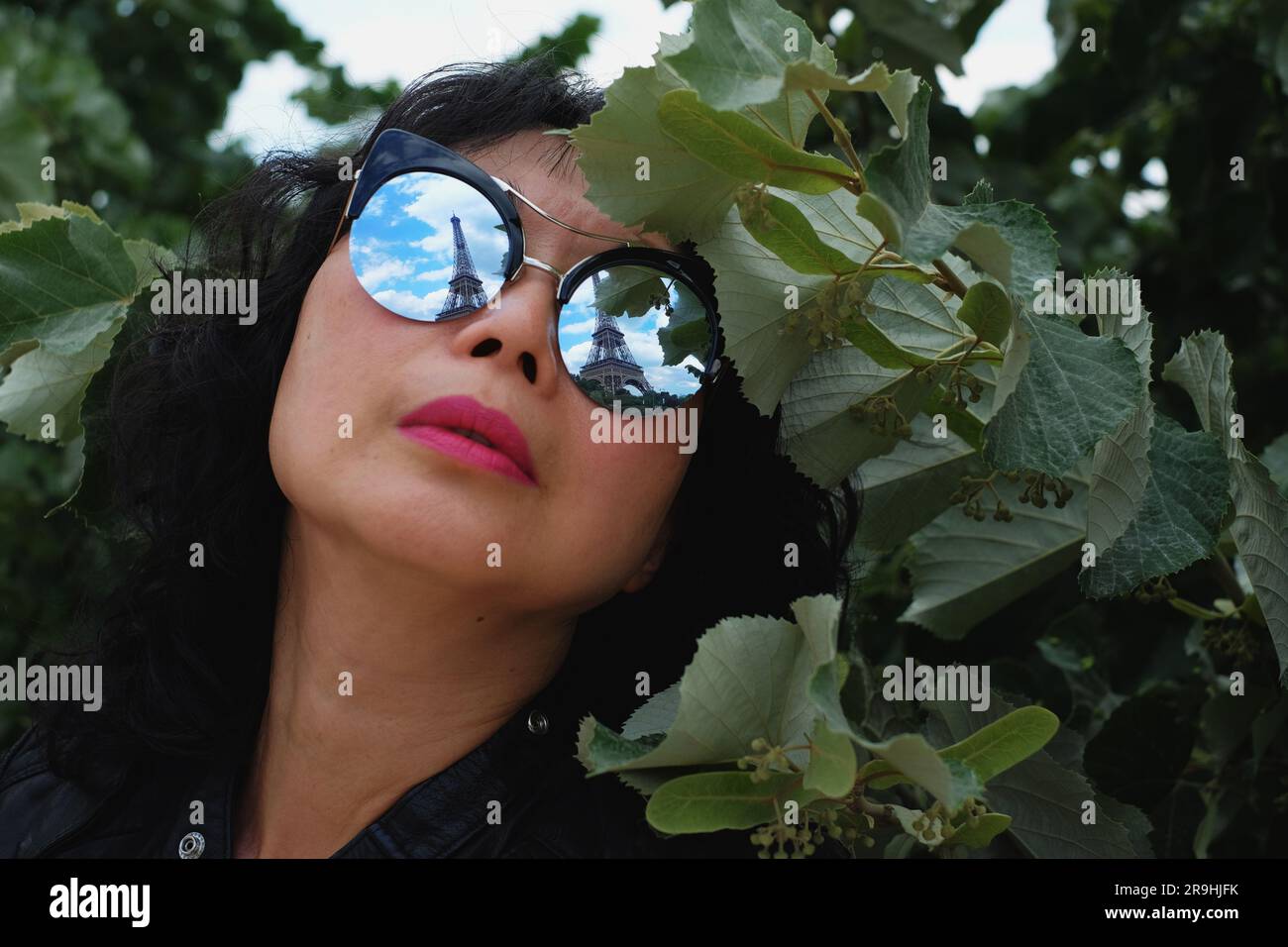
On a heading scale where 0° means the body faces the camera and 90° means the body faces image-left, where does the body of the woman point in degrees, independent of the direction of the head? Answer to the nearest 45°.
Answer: approximately 0°
